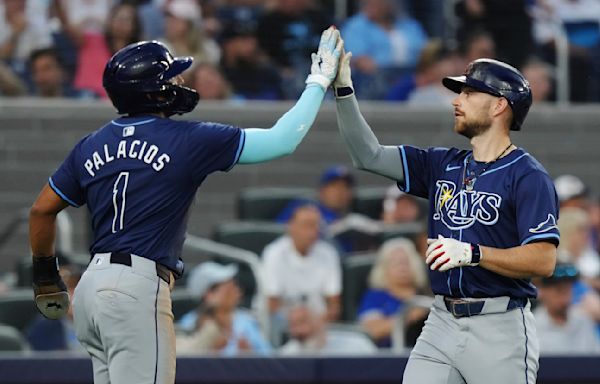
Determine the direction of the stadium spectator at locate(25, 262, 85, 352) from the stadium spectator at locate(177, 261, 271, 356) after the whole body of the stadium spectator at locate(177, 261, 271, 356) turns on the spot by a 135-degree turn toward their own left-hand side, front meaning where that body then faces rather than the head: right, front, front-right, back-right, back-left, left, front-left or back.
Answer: left

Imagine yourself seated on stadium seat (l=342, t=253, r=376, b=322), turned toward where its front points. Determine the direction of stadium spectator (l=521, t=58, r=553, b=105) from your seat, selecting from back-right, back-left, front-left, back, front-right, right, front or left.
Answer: back-left

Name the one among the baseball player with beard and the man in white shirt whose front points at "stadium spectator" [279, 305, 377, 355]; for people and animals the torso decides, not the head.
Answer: the man in white shirt

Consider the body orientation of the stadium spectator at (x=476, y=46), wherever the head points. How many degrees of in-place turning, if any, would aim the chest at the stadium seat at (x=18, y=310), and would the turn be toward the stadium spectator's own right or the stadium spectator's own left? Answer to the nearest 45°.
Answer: approximately 45° to the stadium spectator's own right

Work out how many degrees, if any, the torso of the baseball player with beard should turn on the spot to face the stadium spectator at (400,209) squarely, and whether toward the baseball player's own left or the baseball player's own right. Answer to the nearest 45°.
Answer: approximately 135° to the baseball player's own right

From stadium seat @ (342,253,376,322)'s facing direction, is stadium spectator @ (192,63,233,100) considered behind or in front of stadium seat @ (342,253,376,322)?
behind

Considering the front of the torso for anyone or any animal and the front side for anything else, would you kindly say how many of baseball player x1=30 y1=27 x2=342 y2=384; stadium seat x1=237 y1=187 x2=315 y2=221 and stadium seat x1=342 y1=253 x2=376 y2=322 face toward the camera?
2

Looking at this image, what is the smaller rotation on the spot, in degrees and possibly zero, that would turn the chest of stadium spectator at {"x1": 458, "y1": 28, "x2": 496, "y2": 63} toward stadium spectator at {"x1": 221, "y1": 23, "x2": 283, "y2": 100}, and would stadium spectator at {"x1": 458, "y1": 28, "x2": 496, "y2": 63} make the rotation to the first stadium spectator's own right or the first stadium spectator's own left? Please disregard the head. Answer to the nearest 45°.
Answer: approximately 90° to the first stadium spectator's own right

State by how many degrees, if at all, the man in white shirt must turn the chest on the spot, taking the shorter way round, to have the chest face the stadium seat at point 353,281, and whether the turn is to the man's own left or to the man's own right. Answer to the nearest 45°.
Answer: approximately 90° to the man's own left

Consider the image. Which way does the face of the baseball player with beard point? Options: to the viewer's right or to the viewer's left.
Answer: to the viewer's left
